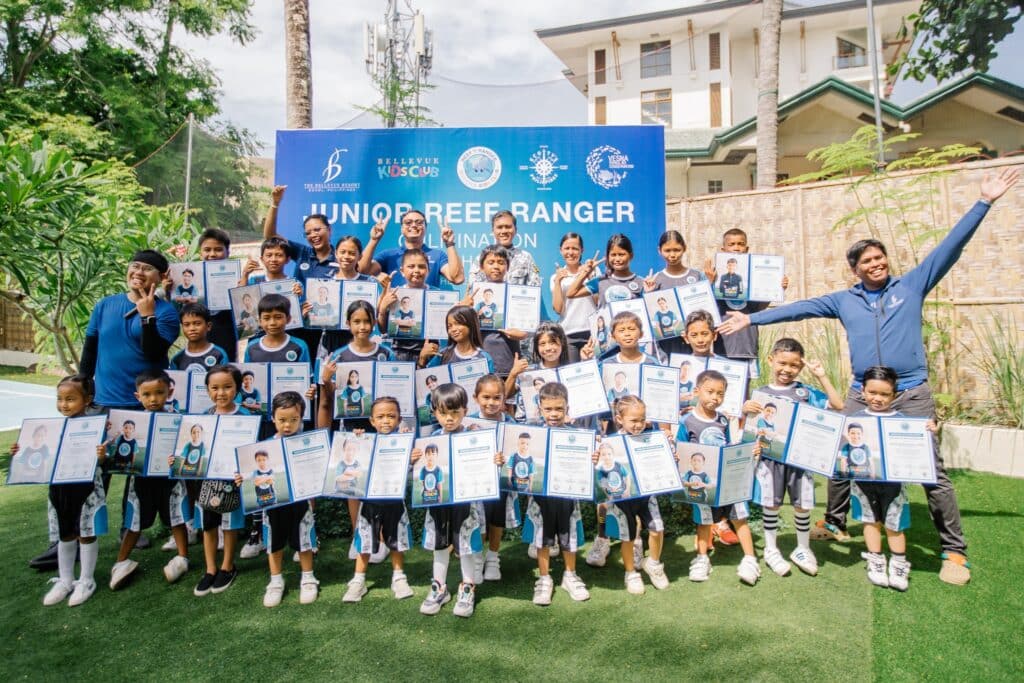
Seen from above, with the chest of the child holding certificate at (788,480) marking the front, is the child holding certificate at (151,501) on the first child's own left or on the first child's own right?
on the first child's own right

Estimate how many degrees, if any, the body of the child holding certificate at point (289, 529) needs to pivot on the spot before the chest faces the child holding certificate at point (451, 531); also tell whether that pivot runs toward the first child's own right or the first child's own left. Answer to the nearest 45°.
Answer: approximately 45° to the first child's own left

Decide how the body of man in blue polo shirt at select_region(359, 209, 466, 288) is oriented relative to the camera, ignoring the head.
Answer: toward the camera

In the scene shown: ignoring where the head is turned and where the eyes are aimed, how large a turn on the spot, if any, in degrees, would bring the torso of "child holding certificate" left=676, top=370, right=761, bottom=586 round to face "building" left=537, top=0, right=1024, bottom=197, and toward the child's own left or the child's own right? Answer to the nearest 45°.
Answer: approximately 180°

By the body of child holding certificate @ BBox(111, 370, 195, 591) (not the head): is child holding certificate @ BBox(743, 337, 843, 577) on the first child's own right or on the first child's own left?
on the first child's own left

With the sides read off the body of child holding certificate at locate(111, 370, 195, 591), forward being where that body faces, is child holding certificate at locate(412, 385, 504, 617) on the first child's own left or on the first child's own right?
on the first child's own left

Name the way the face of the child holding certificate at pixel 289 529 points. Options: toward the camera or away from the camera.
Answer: toward the camera

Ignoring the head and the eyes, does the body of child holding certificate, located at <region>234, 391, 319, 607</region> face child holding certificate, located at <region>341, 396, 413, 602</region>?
no

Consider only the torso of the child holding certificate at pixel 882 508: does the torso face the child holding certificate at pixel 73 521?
no

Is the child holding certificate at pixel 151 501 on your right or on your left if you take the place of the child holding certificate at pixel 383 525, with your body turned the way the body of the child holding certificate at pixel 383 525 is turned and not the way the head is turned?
on your right

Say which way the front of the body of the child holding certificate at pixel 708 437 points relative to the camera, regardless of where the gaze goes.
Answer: toward the camera

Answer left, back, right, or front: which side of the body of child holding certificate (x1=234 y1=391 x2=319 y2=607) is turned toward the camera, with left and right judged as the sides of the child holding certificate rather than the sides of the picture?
front

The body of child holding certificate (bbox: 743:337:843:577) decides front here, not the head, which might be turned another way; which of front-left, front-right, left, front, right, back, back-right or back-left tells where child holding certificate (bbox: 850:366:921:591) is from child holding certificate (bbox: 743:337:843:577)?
left
